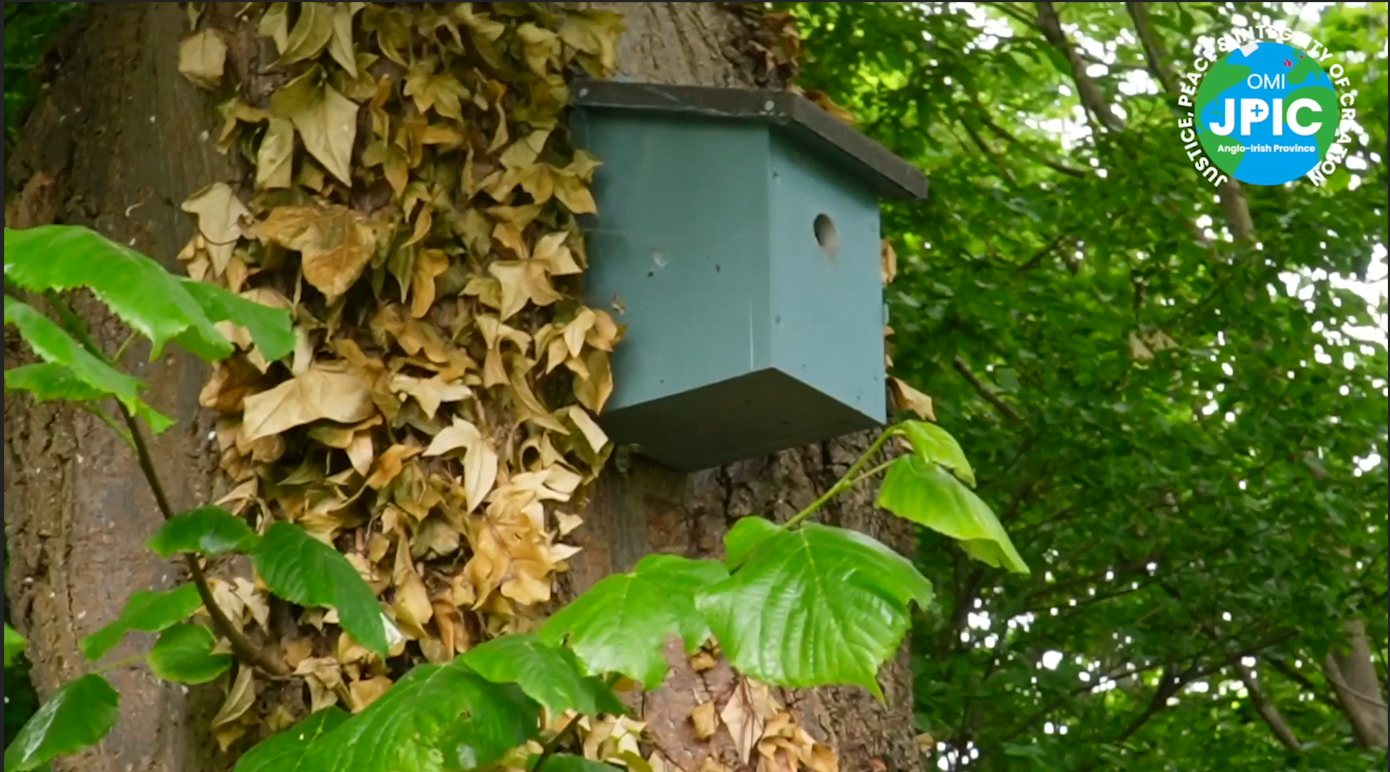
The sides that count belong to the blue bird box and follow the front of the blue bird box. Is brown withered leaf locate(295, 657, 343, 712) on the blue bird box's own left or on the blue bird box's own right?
on the blue bird box's own right

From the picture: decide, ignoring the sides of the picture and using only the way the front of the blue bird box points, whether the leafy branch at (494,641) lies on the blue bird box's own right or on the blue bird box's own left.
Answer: on the blue bird box's own right

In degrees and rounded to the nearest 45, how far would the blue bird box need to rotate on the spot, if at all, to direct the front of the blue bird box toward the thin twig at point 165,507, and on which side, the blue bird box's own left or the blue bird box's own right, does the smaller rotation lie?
approximately 90° to the blue bird box's own right

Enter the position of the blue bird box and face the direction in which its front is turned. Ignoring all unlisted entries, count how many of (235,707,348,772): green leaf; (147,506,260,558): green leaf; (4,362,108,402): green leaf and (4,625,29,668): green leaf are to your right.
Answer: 4

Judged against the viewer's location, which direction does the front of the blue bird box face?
facing the viewer and to the right of the viewer

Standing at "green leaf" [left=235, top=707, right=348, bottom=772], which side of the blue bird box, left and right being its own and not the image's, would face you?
right

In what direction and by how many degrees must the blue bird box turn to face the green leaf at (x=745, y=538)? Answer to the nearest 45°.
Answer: approximately 45° to its right

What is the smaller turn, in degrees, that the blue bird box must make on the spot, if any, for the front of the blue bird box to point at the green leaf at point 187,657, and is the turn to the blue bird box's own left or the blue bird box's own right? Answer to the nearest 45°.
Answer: approximately 90° to the blue bird box's own right

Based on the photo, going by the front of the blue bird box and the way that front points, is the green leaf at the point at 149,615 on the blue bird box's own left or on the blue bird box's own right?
on the blue bird box's own right
